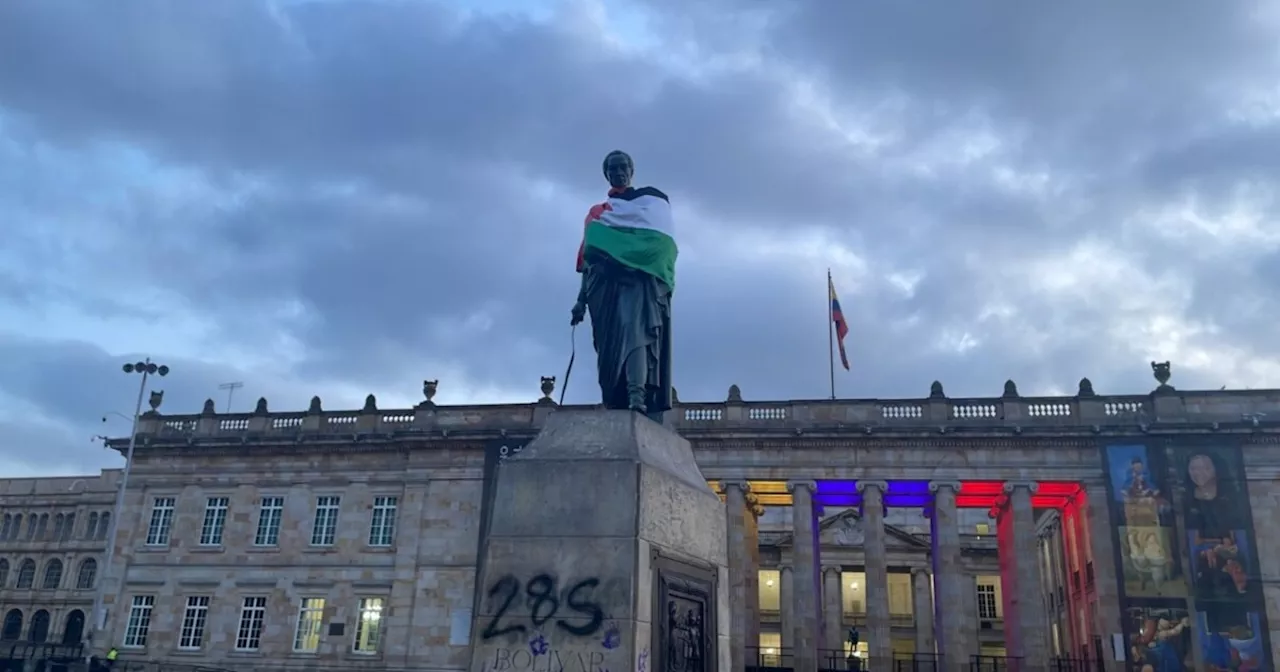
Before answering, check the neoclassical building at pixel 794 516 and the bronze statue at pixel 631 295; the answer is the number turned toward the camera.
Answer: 2

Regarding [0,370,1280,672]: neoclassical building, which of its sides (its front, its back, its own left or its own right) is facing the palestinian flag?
front

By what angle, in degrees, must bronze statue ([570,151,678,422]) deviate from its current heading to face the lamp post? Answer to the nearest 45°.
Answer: approximately 135° to its right

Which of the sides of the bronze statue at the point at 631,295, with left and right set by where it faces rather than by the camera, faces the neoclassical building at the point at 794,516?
back

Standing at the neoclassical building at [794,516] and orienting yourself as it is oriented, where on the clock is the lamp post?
The lamp post is roughly at 3 o'clock from the neoclassical building.

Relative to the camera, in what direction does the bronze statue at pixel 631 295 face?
facing the viewer

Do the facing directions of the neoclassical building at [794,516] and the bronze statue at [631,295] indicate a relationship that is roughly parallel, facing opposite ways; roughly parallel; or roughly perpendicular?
roughly parallel

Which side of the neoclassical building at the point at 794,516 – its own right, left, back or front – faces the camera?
front

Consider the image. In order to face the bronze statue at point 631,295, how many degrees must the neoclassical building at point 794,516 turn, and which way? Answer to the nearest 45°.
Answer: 0° — it already faces it
